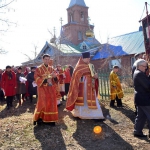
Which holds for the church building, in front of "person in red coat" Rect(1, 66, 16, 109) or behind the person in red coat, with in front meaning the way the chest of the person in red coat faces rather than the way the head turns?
behind

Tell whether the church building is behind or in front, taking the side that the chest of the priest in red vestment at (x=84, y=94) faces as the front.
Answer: behind

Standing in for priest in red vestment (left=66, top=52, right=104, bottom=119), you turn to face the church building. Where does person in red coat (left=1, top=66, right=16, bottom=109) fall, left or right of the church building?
left

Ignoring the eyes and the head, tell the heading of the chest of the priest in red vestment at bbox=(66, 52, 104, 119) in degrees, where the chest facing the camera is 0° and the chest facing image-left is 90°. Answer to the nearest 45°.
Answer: approximately 315°

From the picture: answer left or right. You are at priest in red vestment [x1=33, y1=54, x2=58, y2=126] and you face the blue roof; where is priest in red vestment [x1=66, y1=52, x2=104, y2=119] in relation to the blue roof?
right

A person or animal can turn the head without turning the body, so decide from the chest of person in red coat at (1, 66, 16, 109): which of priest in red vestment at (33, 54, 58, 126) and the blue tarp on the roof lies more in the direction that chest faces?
the priest in red vestment

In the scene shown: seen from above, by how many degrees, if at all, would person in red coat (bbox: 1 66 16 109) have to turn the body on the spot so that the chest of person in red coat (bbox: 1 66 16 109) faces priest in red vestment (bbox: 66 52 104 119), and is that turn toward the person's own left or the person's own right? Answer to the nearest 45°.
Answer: approximately 45° to the person's own left
